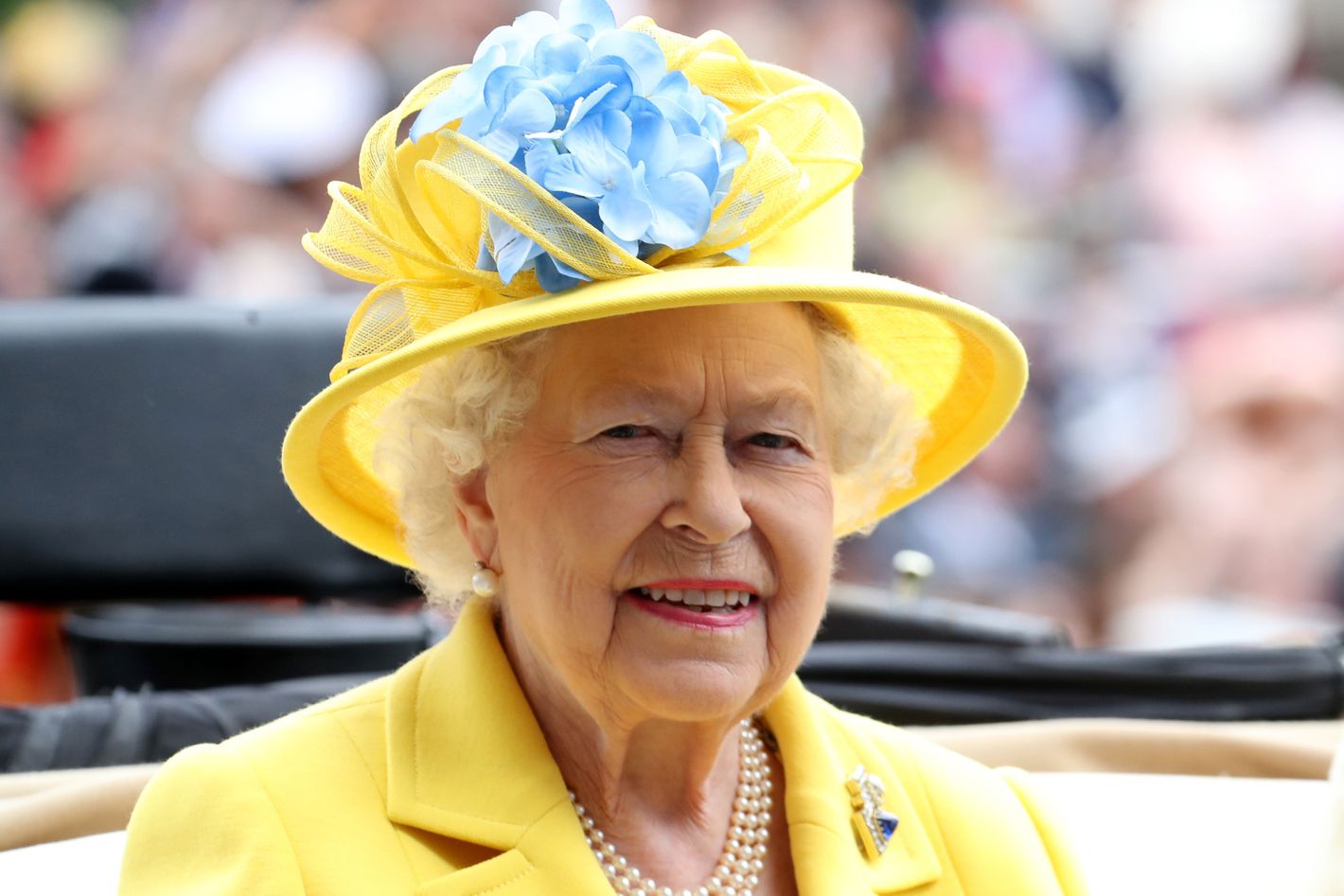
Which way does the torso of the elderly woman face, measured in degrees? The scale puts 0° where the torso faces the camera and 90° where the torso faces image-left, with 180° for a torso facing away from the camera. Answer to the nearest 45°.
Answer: approximately 315°

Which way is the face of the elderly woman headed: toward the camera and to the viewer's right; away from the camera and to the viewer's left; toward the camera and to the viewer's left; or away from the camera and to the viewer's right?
toward the camera and to the viewer's right
